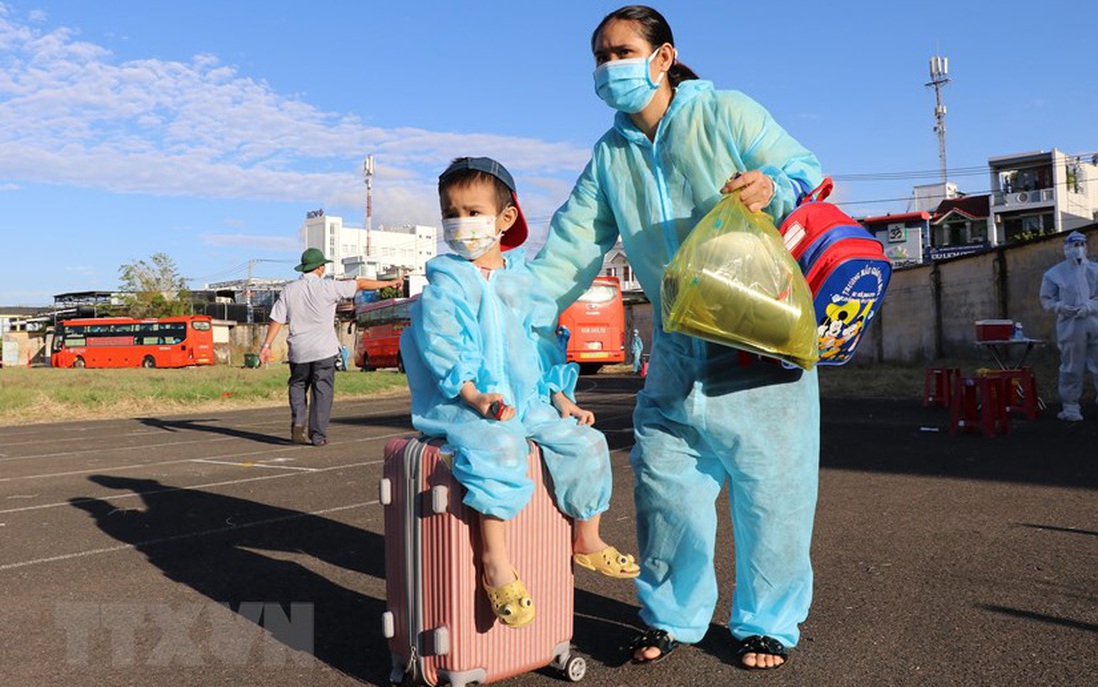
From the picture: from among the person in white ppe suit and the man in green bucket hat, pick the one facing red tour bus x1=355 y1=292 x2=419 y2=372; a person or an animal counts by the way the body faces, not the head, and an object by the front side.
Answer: the man in green bucket hat

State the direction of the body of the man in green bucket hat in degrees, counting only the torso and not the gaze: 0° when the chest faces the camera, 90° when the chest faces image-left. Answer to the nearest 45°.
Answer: approximately 180°

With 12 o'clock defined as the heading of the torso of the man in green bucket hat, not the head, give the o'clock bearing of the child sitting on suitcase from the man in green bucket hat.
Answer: The child sitting on suitcase is roughly at 6 o'clock from the man in green bucket hat.

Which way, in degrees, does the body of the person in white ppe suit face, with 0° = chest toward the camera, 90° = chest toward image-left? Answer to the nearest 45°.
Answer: approximately 0°

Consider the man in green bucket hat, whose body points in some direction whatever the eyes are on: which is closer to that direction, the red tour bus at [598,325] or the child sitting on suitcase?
the red tour bus

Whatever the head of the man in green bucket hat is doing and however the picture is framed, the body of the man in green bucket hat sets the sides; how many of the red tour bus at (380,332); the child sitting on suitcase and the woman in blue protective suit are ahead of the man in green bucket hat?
1

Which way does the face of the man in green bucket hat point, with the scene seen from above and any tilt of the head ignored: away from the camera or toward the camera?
away from the camera

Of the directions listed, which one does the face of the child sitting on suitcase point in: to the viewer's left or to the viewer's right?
to the viewer's left

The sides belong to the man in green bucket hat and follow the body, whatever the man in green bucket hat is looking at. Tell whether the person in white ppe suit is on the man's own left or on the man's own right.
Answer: on the man's own right

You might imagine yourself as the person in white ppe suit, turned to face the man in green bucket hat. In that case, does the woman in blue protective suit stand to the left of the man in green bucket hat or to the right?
left

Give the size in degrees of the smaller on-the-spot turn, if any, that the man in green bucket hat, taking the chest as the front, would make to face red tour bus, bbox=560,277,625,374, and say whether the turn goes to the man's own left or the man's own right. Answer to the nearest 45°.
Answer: approximately 45° to the man's own right
